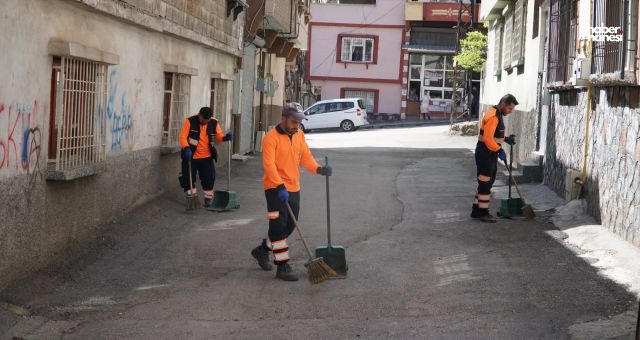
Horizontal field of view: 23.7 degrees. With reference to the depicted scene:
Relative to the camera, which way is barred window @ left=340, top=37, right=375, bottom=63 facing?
toward the camera

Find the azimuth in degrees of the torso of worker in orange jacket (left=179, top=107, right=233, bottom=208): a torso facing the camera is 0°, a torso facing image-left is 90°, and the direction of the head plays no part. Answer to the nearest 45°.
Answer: approximately 0°

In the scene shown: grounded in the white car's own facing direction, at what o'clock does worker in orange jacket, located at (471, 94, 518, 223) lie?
The worker in orange jacket is roughly at 9 o'clock from the white car.

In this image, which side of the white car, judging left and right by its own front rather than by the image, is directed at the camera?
left

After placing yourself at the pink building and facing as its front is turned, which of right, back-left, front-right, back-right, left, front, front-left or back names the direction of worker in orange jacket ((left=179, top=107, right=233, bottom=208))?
front

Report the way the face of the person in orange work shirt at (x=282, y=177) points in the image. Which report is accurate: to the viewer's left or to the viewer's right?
to the viewer's right

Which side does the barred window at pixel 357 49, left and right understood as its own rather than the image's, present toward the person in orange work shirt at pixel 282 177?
front

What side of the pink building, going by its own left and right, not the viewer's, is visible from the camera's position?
front

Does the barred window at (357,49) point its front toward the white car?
yes
